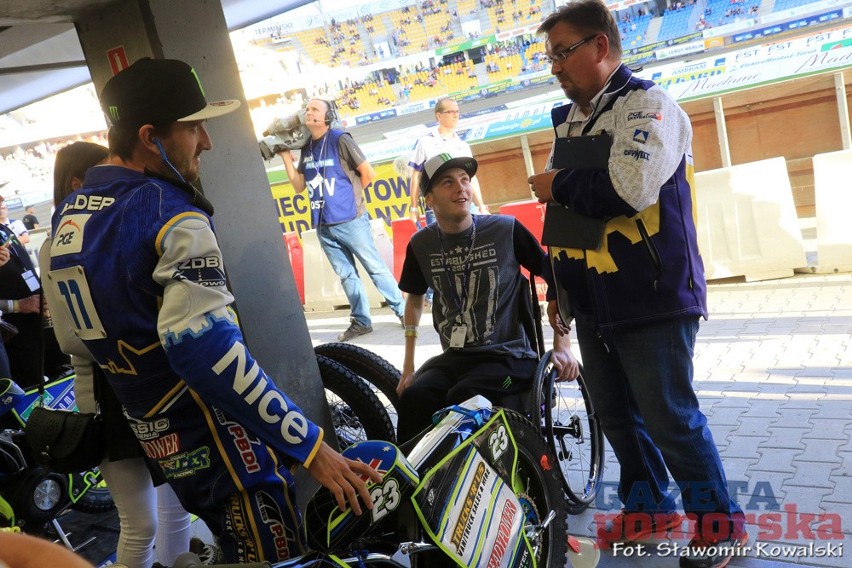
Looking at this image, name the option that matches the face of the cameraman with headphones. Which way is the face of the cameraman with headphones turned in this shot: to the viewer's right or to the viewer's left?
to the viewer's left

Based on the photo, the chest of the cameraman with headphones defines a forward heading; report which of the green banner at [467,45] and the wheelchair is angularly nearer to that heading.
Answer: the wheelchair

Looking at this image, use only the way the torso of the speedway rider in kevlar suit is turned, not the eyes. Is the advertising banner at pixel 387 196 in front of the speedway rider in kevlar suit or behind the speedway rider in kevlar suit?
in front

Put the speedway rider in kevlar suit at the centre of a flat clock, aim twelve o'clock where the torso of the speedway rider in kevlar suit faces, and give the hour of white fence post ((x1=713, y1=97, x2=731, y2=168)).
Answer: The white fence post is roughly at 12 o'clock from the speedway rider in kevlar suit.

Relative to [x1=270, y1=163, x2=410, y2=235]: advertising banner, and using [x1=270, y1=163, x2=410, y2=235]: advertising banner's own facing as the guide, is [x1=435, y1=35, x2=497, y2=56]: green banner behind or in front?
behind

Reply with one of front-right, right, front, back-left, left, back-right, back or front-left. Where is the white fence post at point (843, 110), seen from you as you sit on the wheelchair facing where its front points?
back

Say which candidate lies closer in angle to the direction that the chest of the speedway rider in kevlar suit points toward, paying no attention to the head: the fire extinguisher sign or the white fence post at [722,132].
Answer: the white fence post

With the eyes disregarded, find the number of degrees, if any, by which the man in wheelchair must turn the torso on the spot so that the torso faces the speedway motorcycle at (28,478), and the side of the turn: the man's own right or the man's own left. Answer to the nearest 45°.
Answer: approximately 45° to the man's own right

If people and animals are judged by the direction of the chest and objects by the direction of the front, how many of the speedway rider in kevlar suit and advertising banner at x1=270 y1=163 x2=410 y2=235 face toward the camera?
1

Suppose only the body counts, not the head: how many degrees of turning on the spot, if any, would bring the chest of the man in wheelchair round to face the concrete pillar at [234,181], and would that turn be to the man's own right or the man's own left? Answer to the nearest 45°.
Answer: approximately 45° to the man's own right

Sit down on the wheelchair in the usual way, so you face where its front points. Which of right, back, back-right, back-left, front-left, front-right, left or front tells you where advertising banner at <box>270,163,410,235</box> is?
back-right

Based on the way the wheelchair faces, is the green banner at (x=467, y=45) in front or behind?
behind

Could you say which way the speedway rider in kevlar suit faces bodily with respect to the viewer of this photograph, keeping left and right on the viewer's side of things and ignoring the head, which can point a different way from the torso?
facing away from the viewer and to the right of the viewer

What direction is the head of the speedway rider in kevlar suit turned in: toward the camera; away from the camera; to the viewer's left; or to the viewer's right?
to the viewer's right
